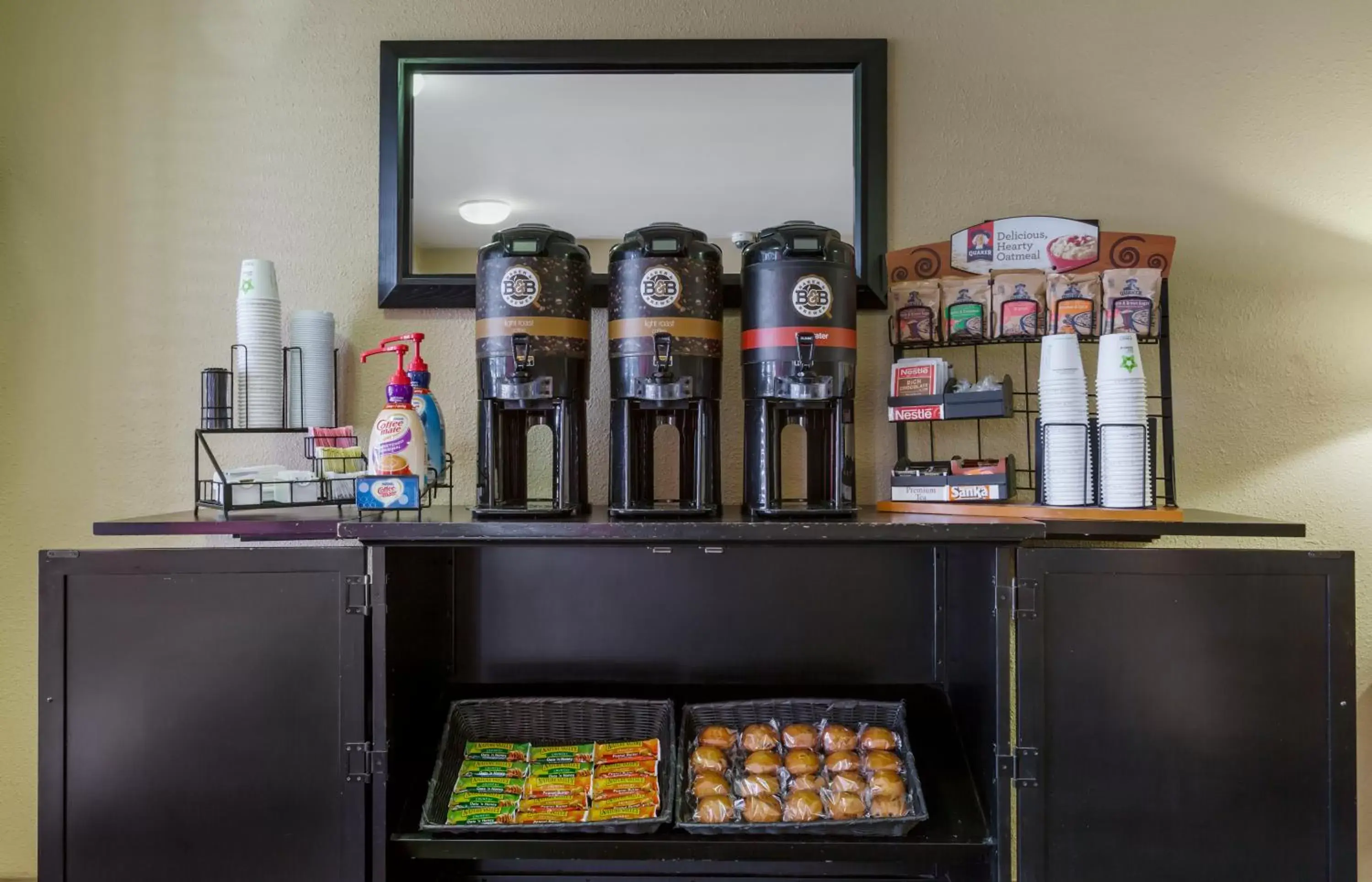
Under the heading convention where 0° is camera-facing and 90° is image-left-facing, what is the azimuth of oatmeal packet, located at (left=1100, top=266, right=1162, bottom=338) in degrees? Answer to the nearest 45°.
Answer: approximately 0°
